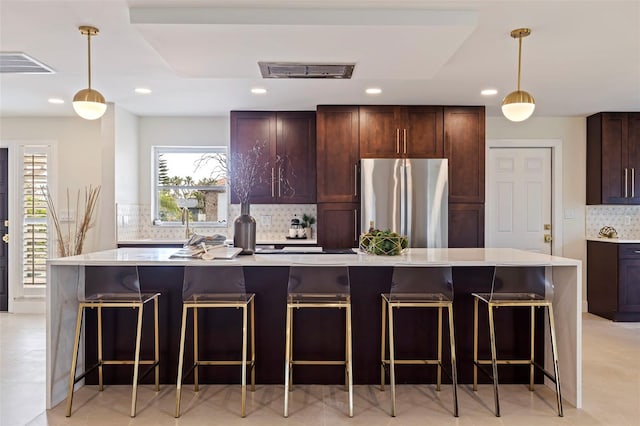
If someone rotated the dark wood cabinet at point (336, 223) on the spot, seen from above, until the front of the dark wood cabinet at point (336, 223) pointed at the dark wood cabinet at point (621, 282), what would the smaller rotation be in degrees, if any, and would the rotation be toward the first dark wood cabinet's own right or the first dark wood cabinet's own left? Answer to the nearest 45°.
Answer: approximately 90° to the first dark wood cabinet's own left

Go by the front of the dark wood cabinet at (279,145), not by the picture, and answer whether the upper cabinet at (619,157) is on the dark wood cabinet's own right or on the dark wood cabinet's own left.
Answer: on the dark wood cabinet's own left

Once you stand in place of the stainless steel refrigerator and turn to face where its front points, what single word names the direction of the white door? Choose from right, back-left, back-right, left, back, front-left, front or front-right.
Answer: back-left

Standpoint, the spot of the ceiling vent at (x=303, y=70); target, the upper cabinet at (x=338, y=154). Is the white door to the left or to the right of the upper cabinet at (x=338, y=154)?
right
